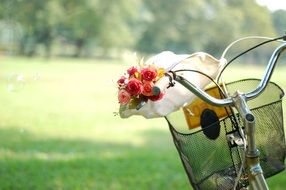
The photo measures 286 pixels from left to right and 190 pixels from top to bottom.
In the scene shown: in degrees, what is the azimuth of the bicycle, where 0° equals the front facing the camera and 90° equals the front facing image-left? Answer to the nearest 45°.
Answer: approximately 135°

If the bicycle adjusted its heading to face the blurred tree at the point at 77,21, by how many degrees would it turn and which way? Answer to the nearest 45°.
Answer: approximately 45° to its right
